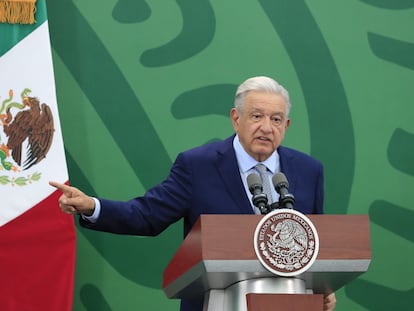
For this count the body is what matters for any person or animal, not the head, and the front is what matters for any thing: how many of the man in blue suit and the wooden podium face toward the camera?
2

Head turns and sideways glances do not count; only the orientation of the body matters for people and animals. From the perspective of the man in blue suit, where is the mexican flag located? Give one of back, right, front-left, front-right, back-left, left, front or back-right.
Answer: back-right

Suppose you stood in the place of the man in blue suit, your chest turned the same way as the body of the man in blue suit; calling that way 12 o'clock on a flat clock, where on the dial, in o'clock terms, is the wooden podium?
The wooden podium is roughly at 12 o'clock from the man in blue suit.

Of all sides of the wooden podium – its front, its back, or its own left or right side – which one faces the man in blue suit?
back

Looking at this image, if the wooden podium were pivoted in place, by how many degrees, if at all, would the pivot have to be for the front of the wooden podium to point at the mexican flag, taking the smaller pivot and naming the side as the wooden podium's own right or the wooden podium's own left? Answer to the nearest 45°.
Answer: approximately 135° to the wooden podium's own right

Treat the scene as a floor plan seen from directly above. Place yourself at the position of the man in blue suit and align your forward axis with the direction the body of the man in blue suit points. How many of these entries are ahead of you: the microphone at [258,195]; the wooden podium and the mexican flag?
2

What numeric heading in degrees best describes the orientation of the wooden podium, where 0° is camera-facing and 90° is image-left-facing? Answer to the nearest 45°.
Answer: approximately 0°
